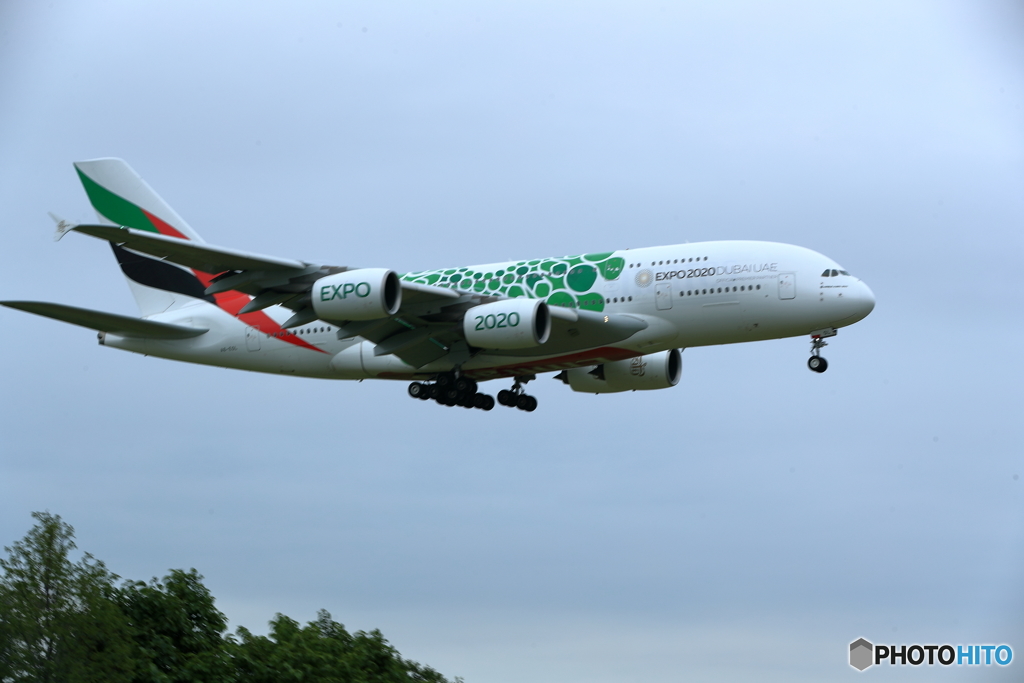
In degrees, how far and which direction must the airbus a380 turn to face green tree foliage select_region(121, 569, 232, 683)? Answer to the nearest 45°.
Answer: approximately 90° to its right

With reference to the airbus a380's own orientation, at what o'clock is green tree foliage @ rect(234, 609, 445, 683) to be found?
The green tree foliage is roughly at 3 o'clock from the airbus a380.

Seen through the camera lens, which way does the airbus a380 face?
facing the viewer and to the right of the viewer
